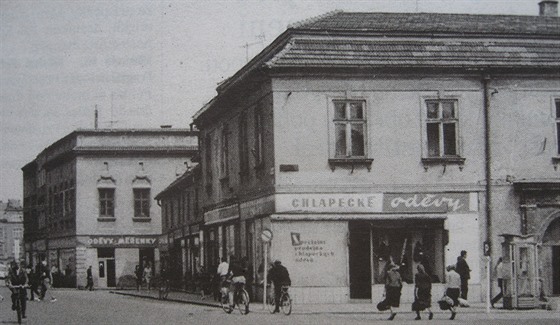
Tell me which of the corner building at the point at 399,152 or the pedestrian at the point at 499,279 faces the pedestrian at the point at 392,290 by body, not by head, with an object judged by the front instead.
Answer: the corner building

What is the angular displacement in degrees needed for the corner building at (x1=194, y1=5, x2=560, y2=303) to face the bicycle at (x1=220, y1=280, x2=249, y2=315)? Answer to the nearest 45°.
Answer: approximately 45° to its right

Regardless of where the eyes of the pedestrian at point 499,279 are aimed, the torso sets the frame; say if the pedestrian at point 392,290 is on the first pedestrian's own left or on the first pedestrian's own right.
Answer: on the first pedestrian's own right

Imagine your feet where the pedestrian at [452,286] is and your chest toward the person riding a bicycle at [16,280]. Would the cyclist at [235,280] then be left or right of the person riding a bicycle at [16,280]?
right

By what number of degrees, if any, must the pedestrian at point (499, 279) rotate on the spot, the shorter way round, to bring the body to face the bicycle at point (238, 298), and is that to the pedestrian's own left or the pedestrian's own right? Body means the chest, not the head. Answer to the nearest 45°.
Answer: approximately 135° to the pedestrian's own right

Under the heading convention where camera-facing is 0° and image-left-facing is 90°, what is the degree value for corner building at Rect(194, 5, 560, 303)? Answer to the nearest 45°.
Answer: approximately 0°
